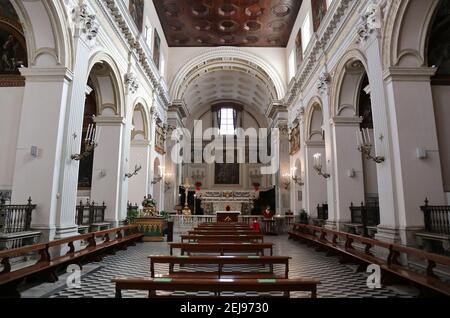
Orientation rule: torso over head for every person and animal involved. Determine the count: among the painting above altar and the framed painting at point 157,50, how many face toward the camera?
1

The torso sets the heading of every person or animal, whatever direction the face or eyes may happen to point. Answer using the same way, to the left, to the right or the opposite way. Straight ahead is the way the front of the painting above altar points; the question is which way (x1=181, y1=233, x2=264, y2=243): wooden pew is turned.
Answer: the opposite way

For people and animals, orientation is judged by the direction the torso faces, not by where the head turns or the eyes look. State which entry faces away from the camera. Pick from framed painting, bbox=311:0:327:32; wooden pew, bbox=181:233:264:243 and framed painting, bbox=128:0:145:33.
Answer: the wooden pew

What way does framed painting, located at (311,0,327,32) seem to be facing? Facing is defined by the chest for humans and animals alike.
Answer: to the viewer's left

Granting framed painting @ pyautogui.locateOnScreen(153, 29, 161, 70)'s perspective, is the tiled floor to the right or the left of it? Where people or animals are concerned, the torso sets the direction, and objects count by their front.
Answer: on its right

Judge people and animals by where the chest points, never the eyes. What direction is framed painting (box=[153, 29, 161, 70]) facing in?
to the viewer's right

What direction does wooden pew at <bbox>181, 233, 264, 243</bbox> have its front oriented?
away from the camera

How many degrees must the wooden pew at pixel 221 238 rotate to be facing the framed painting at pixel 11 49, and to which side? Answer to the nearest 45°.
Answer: approximately 90° to its left

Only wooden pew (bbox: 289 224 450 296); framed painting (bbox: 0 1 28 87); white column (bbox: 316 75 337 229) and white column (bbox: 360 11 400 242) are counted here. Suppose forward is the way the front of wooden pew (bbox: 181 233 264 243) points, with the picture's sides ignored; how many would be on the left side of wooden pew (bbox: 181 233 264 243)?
1

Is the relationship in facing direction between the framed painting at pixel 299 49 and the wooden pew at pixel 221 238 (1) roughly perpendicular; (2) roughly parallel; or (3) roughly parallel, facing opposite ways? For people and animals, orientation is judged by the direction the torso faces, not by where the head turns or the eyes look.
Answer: roughly perpendicular

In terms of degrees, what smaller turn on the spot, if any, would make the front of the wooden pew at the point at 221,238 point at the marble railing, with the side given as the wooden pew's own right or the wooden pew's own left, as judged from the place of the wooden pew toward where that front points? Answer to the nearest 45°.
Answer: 0° — it already faces it

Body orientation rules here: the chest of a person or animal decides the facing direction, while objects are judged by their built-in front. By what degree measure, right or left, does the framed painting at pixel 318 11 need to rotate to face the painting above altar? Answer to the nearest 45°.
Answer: approximately 45° to its right

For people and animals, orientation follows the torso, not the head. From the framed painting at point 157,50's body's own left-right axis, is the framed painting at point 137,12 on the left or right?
on its right
